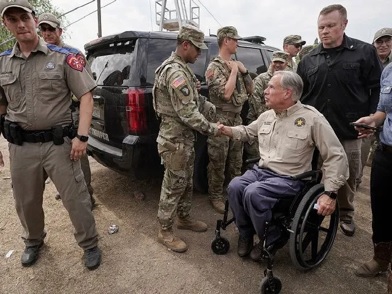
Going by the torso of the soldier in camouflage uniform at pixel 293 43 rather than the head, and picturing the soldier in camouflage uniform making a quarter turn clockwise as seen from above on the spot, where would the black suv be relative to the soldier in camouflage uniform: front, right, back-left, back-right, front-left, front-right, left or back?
front-right

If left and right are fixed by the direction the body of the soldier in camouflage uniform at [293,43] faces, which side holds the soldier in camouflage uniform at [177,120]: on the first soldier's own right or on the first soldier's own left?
on the first soldier's own right

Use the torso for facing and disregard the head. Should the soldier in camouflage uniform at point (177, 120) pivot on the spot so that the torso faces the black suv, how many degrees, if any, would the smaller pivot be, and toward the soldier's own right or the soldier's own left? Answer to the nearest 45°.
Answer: approximately 135° to the soldier's own left

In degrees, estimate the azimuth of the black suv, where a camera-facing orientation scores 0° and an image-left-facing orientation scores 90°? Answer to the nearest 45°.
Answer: approximately 225°

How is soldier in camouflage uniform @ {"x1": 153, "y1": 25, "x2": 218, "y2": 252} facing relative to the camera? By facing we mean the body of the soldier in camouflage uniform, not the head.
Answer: to the viewer's right

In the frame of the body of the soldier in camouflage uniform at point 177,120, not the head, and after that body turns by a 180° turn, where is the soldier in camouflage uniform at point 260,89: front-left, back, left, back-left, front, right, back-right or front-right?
back-right

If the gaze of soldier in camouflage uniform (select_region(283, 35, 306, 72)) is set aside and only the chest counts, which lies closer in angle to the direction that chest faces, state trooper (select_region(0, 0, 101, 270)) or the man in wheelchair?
the man in wheelchair

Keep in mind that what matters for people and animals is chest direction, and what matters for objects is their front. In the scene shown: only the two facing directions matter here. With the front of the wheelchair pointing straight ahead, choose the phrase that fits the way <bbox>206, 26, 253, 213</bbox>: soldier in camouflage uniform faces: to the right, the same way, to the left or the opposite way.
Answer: to the left

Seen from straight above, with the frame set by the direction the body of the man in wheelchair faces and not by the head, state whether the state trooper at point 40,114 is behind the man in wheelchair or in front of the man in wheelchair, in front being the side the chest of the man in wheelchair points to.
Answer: in front

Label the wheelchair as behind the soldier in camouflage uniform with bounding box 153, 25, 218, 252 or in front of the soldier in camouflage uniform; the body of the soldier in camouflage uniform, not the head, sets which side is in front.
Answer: in front

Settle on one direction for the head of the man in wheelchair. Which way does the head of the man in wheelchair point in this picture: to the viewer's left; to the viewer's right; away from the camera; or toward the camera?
to the viewer's left

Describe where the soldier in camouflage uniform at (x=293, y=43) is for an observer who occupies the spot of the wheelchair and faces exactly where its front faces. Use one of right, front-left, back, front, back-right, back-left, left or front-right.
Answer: back-right

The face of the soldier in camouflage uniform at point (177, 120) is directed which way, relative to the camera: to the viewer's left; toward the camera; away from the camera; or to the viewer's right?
to the viewer's right

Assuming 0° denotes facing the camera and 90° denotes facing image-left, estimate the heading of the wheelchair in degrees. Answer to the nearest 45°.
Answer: approximately 45°
